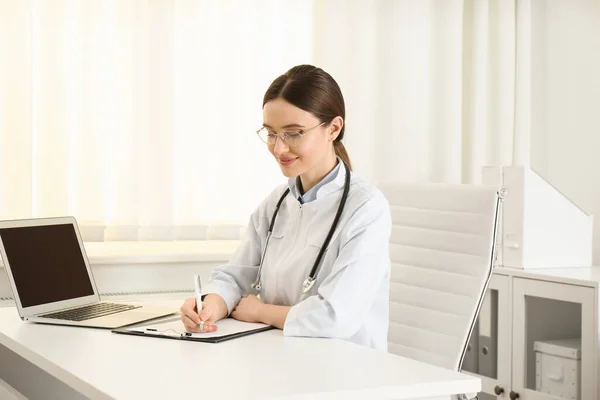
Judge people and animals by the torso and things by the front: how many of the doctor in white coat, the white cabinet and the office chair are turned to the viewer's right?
0

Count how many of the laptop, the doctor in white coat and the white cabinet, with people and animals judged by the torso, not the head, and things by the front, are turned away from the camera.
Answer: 0

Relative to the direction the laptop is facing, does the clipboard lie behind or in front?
in front

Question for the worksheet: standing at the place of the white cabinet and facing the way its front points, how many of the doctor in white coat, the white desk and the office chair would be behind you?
0

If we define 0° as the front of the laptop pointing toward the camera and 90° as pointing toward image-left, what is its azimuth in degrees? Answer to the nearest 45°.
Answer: approximately 315°

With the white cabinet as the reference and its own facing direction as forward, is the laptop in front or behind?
in front

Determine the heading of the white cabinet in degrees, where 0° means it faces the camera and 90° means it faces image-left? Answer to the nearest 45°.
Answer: approximately 45°

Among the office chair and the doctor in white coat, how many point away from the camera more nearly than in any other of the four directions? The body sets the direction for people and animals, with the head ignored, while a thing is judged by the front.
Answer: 0

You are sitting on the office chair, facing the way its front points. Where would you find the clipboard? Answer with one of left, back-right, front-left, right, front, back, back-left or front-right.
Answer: front

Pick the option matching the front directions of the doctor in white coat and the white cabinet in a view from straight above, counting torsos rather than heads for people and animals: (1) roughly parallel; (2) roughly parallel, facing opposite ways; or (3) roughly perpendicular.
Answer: roughly parallel

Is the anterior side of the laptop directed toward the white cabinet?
no

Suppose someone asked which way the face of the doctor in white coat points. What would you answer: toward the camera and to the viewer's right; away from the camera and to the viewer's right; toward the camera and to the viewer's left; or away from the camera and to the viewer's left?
toward the camera and to the viewer's left

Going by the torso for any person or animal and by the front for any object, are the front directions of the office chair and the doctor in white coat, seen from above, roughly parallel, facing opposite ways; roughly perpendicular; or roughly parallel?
roughly parallel
